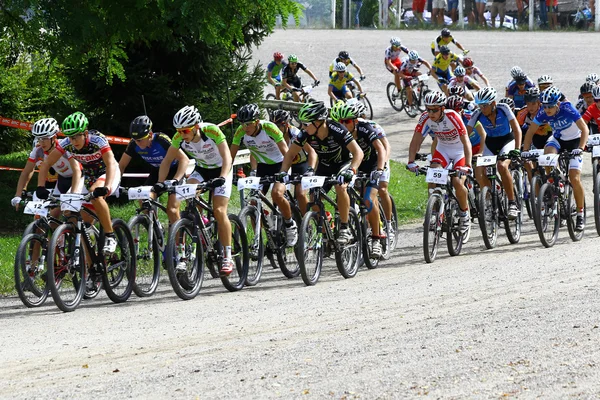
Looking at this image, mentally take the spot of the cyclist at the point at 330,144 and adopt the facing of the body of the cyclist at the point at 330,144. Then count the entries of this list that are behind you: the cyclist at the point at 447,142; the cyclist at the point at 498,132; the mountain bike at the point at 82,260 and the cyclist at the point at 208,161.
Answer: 2

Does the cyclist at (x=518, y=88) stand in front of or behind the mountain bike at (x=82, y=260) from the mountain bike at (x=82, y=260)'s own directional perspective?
behind

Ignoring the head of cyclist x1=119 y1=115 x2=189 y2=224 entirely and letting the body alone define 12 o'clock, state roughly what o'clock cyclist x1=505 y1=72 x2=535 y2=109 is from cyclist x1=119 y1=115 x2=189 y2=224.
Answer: cyclist x1=505 y1=72 x2=535 y2=109 is roughly at 6 o'clock from cyclist x1=119 y1=115 x2=189 y2=224.

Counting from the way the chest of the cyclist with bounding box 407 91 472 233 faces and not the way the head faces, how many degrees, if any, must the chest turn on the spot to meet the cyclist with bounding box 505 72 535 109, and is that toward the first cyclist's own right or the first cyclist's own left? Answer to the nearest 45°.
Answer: approximately 135° to the first cyclist's own right

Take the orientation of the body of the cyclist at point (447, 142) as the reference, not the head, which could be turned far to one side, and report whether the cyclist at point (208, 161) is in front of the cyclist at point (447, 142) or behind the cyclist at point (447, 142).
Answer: in front

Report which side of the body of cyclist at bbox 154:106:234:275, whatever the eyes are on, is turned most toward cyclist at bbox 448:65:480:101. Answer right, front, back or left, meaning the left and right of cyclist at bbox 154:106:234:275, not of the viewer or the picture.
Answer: back

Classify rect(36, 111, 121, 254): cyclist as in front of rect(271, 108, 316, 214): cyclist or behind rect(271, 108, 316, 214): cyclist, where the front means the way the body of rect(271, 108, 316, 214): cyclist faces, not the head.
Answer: in front

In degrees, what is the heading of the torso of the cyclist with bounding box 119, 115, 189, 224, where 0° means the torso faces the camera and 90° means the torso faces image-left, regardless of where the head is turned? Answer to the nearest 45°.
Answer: approximately 45°

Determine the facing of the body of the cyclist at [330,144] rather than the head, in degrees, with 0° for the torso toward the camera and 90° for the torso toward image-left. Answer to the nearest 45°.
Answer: approximately 45°

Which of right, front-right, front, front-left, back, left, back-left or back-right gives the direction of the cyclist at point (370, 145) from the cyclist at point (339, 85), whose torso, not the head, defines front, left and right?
front-right
